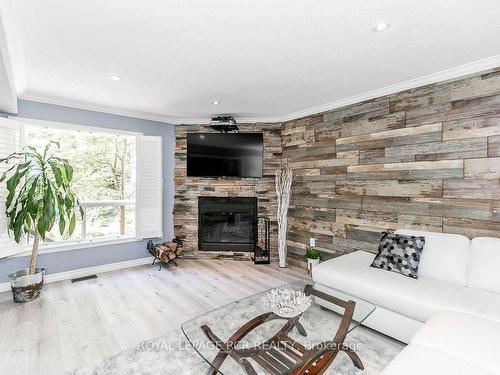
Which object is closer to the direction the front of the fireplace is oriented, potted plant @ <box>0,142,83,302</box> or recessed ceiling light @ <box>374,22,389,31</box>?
the recessed ceiling light

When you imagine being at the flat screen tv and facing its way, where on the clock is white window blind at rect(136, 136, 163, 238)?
The white window blind is roughly at 3 o'clock from the flat screen tv.

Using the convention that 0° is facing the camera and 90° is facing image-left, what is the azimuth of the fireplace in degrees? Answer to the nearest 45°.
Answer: approximately 0°

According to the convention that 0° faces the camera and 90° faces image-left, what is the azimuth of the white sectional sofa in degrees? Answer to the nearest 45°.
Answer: approximately 45°

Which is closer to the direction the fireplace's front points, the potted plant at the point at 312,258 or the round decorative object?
the round decorative object

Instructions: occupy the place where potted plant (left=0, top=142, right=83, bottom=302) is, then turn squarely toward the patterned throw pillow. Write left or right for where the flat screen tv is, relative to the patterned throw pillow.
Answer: left

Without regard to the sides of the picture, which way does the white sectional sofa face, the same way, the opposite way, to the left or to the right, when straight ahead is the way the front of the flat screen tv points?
to the right

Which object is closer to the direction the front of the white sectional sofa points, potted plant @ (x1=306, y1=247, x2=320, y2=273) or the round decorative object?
the round decorative object

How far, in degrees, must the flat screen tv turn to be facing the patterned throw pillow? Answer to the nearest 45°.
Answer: approximately 45° to its left

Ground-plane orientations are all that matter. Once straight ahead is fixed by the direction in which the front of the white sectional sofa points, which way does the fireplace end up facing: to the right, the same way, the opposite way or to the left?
to the left

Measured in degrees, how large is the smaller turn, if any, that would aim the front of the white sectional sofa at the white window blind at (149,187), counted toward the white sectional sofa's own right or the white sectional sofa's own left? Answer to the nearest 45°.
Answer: approximately 45° to the white sectional sofa's own right
